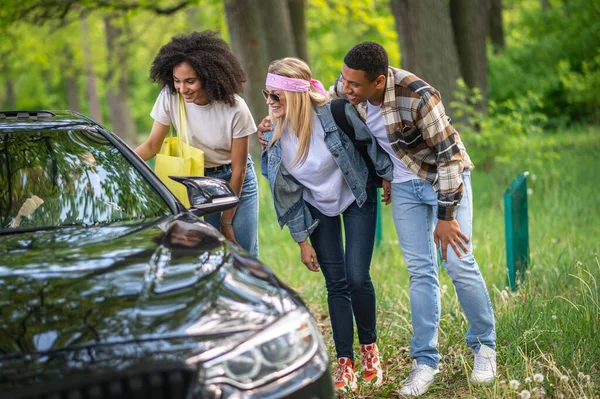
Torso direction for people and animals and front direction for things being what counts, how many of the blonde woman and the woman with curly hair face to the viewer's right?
0

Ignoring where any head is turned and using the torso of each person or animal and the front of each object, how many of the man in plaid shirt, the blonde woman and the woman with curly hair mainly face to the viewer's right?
0

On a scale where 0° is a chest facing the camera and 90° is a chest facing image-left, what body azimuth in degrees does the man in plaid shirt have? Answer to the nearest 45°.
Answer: approximately 45°

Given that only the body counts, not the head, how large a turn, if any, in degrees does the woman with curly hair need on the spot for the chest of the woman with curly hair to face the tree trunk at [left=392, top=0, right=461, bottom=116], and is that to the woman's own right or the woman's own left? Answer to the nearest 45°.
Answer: approximately 180°

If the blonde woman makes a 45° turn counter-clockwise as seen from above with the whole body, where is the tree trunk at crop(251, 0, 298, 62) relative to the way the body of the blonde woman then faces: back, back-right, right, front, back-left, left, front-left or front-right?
back

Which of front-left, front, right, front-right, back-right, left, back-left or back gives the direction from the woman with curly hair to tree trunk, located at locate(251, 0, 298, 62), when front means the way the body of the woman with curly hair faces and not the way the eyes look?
back-right

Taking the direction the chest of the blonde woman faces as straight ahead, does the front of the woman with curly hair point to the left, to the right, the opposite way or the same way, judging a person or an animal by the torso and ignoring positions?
the same way

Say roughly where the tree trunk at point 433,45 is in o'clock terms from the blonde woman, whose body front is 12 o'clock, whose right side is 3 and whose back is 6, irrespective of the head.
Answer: The tree trunk is roughly at 5 o'clock from the blonde woman.

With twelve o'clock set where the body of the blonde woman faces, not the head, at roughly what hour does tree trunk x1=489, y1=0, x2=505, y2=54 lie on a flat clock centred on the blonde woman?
The tree trunk is roughly at 5 o'clock from the blonde woman.

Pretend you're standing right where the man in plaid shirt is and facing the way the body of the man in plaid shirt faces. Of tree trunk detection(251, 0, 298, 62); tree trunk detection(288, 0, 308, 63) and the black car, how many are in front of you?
1

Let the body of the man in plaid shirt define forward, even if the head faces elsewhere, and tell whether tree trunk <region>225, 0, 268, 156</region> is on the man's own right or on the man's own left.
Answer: on the man's own right

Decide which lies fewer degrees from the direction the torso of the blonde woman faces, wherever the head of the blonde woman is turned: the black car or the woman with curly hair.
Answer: the black car

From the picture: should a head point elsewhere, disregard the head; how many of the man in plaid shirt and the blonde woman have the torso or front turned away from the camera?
0

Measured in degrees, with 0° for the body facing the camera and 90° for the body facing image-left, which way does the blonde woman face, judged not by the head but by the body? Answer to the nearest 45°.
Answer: approximately 45°

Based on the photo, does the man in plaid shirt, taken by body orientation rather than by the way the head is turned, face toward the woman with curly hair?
no

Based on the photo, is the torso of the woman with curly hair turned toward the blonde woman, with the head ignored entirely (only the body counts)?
no

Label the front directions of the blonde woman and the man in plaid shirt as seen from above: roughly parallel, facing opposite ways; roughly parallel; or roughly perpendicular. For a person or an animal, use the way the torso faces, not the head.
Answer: roughly parallel

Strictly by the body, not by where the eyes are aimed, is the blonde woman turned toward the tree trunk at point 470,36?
no

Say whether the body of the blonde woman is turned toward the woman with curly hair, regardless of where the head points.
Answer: no

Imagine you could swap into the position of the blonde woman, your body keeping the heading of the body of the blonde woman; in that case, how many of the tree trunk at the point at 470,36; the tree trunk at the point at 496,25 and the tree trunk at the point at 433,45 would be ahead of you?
0

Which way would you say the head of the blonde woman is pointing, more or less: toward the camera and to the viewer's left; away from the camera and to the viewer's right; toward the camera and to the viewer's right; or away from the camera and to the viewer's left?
toward the camera and to the viewer's left

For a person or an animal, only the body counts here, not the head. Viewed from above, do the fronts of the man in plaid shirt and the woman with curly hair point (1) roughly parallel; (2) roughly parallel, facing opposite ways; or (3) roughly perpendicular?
roughly parallel

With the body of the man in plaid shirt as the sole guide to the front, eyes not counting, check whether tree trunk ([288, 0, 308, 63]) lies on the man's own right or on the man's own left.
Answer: on the man's own right
